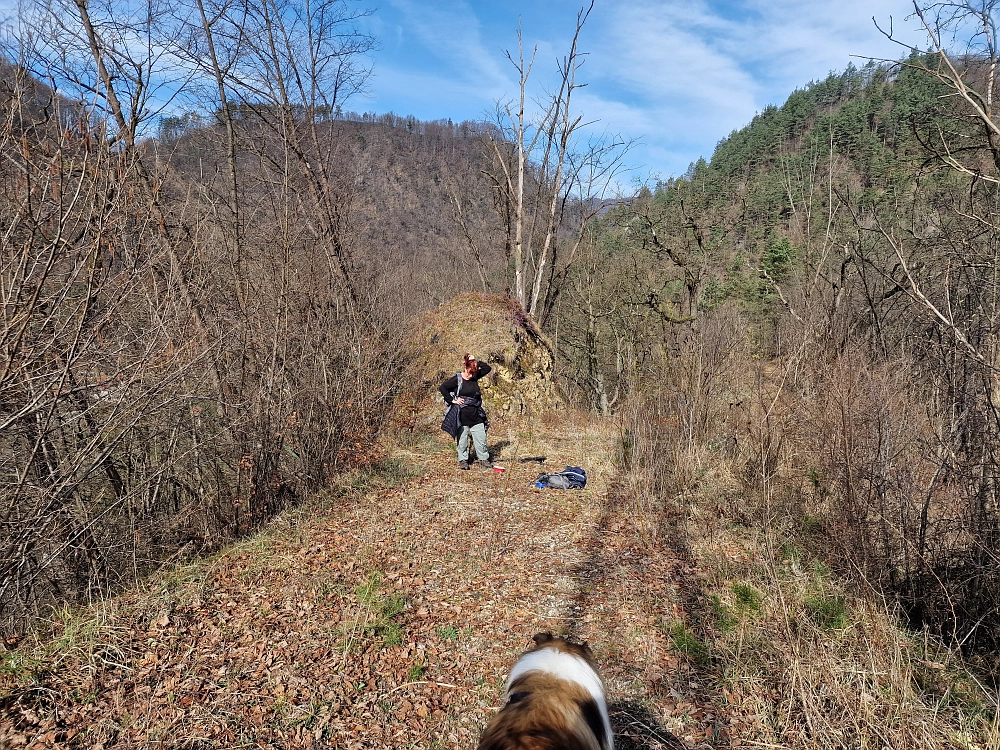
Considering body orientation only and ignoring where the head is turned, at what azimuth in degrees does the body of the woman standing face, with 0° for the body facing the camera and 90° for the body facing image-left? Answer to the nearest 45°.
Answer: approximately 0°

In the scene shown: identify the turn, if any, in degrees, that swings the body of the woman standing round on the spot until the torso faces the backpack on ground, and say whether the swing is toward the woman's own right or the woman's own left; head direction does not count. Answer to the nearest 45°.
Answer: approximately 45° to the woman's own left

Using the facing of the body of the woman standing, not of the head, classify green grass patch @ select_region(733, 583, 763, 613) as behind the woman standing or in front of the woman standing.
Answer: in front

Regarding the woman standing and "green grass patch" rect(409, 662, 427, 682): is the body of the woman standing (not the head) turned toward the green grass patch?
yes

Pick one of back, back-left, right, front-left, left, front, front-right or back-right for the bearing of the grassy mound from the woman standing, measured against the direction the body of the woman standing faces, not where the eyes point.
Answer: back

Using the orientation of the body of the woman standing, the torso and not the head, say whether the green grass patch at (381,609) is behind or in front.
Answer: in front

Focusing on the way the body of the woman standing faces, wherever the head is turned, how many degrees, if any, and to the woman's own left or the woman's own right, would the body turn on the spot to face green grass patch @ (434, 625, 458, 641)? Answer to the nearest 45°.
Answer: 0° — they already face it
